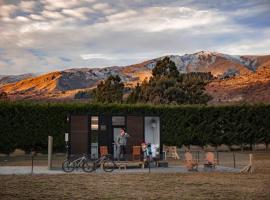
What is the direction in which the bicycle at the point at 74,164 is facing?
to the viewer's right

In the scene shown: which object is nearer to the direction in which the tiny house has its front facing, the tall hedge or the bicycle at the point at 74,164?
the bicycle

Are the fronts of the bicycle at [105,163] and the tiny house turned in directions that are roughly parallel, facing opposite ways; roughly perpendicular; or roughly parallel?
roughly perpendicular

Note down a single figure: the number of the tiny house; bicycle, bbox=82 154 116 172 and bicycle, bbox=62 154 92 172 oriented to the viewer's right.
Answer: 2

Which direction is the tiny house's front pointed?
toward the camera

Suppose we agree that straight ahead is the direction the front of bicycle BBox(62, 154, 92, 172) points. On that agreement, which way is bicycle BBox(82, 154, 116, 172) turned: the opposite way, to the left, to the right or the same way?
the same way

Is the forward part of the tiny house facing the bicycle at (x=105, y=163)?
yes

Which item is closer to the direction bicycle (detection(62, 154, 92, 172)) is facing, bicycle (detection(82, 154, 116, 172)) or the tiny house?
the bicycle

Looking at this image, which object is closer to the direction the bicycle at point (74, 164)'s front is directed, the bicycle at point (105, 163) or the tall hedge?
the bicycle

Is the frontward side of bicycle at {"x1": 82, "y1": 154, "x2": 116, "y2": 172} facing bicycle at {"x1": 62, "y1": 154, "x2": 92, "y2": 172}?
no

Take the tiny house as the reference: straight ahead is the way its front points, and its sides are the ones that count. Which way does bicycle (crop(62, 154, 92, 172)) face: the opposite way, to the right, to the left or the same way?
to the left

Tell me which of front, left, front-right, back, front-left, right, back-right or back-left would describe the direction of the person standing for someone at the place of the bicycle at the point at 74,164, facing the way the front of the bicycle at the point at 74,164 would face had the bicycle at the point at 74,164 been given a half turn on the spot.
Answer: back-right

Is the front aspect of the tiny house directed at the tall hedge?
no

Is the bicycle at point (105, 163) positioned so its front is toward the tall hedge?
no

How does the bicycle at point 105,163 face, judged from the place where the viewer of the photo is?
facing to the right of the viewer

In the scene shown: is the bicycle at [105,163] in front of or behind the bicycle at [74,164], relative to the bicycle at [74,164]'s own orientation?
in front

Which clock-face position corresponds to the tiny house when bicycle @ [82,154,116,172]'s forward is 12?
The tiny house is roughly at 9 o'clock from the bicycle.
